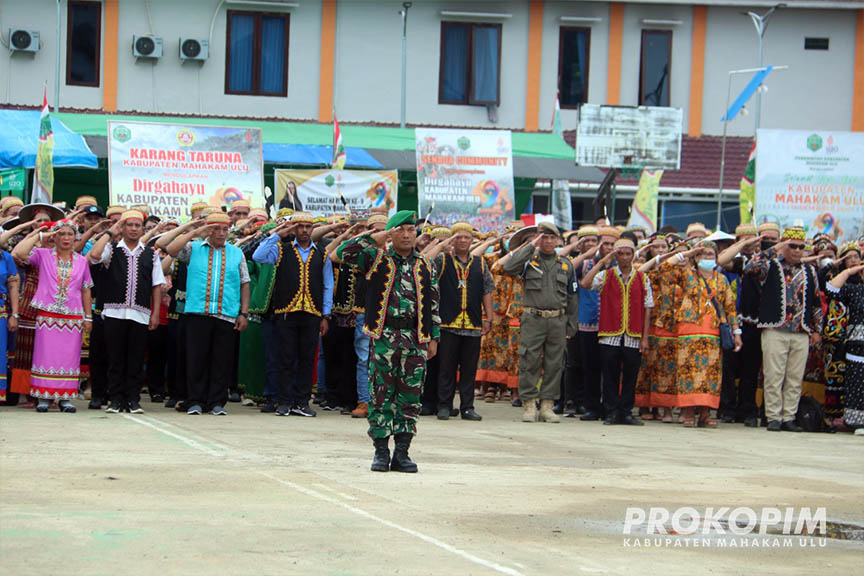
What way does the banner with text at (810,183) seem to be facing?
toward the camera

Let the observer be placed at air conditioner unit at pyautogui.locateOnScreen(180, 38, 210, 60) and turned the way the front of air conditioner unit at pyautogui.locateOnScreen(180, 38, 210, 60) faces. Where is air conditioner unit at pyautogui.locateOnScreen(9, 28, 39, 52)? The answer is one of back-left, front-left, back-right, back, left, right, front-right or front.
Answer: right

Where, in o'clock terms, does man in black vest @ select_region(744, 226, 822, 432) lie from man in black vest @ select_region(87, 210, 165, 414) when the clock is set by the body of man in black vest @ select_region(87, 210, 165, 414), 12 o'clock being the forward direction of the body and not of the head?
man in black vest @ select_region(744, 226, 822, 432) is roughly at 9 o'clock from man in black vest @ select_region(87, 210, 165, 414).

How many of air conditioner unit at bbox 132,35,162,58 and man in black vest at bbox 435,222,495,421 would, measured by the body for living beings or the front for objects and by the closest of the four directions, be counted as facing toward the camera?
2

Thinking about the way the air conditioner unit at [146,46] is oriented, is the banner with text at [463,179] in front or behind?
in front

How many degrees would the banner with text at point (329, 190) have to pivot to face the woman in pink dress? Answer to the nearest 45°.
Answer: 0° — it already faces them

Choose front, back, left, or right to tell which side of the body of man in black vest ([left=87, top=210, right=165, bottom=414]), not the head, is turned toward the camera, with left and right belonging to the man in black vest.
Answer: front

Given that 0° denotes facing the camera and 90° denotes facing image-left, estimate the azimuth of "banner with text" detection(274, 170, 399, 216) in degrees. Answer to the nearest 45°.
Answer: approximately 0°

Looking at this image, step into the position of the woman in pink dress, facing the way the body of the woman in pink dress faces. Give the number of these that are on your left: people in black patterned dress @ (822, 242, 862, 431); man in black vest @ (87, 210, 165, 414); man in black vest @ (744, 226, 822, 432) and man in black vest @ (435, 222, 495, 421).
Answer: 4

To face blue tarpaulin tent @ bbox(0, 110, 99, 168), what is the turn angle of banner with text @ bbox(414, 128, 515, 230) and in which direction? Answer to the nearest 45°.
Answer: approximately 90° to its right

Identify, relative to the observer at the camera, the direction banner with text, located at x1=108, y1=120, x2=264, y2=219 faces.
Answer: facing the viewer
